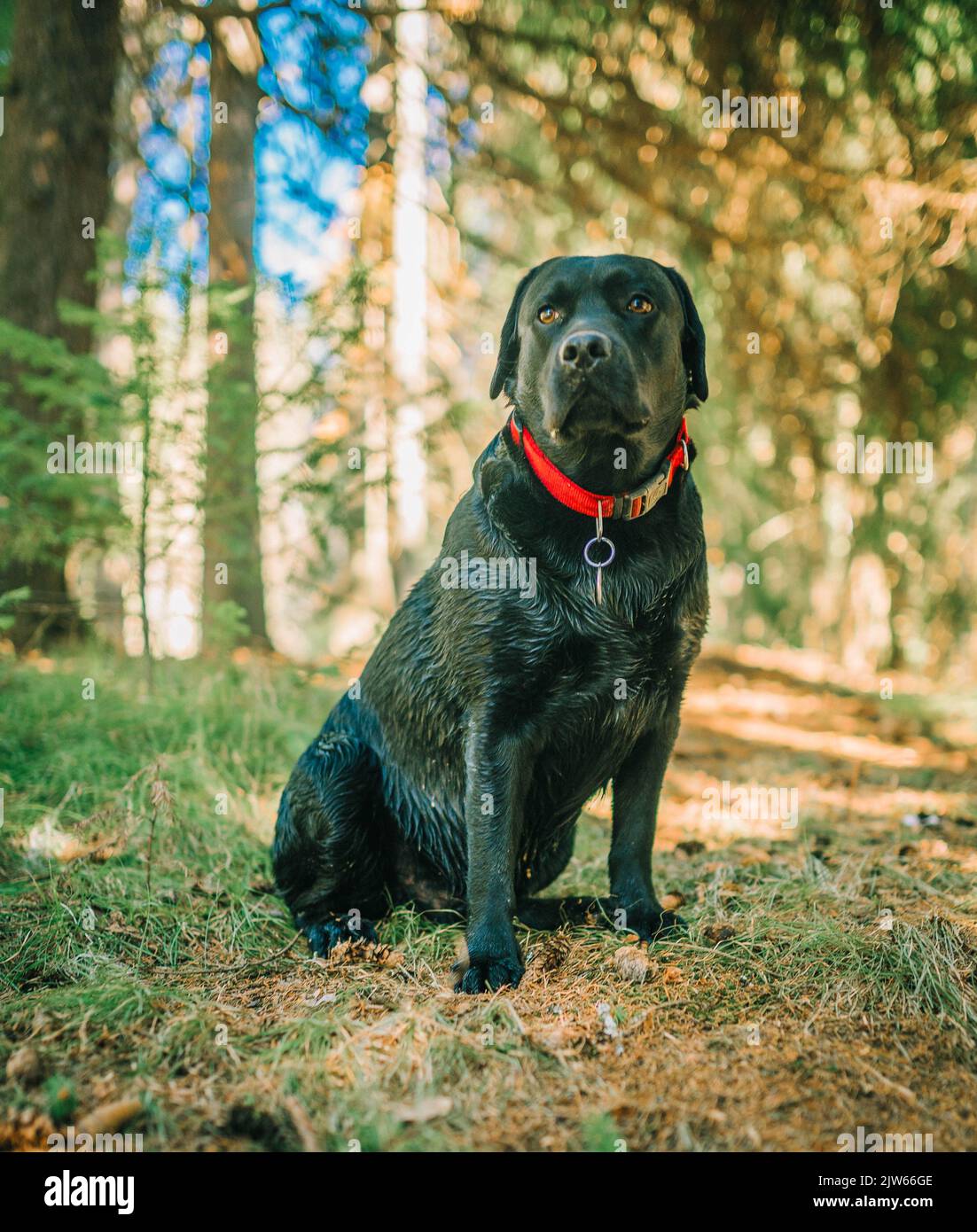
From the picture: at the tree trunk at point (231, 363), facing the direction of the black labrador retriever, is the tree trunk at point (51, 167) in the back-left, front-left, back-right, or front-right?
back-right

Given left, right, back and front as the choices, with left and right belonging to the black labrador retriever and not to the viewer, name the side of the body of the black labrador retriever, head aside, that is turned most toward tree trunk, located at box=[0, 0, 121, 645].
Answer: back

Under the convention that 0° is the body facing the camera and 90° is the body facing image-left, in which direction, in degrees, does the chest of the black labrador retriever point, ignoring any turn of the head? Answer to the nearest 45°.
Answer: approximately 315°

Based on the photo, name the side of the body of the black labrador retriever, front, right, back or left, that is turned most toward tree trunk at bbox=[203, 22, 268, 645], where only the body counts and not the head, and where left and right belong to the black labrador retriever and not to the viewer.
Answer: back
